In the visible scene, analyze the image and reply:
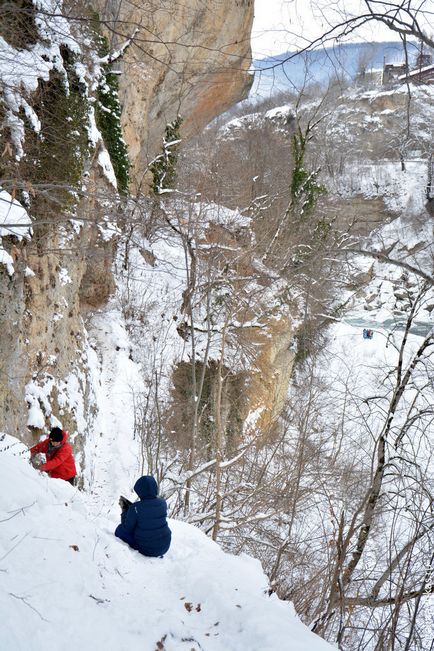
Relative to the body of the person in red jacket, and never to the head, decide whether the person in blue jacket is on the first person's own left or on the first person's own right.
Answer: on the first person's own left

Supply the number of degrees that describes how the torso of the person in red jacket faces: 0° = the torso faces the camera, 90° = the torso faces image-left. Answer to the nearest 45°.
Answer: approximately 45°

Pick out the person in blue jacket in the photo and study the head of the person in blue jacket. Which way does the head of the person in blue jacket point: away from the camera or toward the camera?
away from the camera
